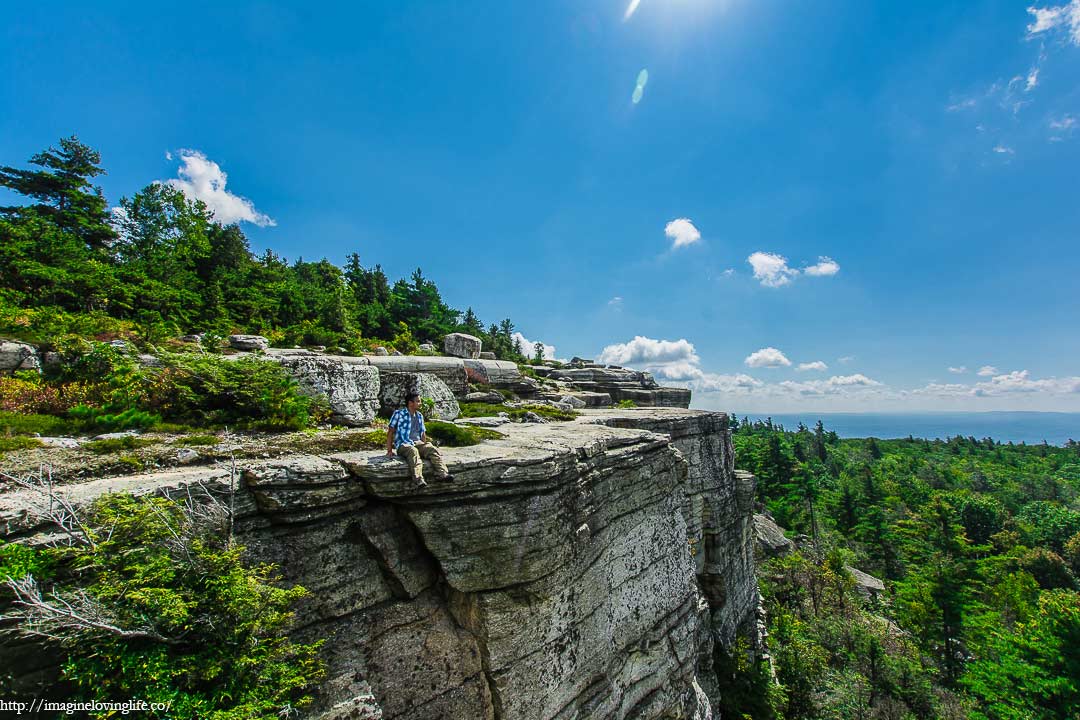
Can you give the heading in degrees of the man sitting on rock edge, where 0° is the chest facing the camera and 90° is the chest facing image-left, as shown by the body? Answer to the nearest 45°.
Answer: approximately 315°

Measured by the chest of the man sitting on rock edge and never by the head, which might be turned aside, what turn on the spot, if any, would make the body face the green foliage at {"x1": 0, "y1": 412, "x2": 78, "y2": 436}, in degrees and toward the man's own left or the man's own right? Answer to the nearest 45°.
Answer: approximately 135° to the man's own right

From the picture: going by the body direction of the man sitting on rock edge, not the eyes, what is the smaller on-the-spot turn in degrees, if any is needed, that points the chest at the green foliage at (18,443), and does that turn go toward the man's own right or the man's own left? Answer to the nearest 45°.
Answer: approximately 135° to the man's own right

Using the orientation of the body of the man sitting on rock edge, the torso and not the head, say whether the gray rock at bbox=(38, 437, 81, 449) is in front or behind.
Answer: behind

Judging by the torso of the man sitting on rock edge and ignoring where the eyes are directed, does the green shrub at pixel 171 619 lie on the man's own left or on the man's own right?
on the man's own right

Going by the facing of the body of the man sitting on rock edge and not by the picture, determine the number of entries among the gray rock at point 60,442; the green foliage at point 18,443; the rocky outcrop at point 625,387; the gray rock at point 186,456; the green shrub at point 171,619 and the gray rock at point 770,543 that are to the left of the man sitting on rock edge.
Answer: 2

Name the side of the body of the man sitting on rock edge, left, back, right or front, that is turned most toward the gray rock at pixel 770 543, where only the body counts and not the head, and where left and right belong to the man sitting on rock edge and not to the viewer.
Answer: left

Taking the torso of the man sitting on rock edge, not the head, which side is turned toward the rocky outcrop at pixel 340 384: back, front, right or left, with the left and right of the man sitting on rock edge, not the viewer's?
back

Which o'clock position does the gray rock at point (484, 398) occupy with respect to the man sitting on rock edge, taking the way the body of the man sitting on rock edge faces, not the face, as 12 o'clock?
The gray rock is roughly at 8 o'clock from the man sitting on rock edge.

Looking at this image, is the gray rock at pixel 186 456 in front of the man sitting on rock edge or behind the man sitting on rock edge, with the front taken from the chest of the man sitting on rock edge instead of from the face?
behind

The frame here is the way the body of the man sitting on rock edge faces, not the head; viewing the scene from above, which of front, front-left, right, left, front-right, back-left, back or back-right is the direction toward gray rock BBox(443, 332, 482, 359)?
back-left

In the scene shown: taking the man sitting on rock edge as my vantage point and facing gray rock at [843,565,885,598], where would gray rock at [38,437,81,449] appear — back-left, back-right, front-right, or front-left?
back-left
